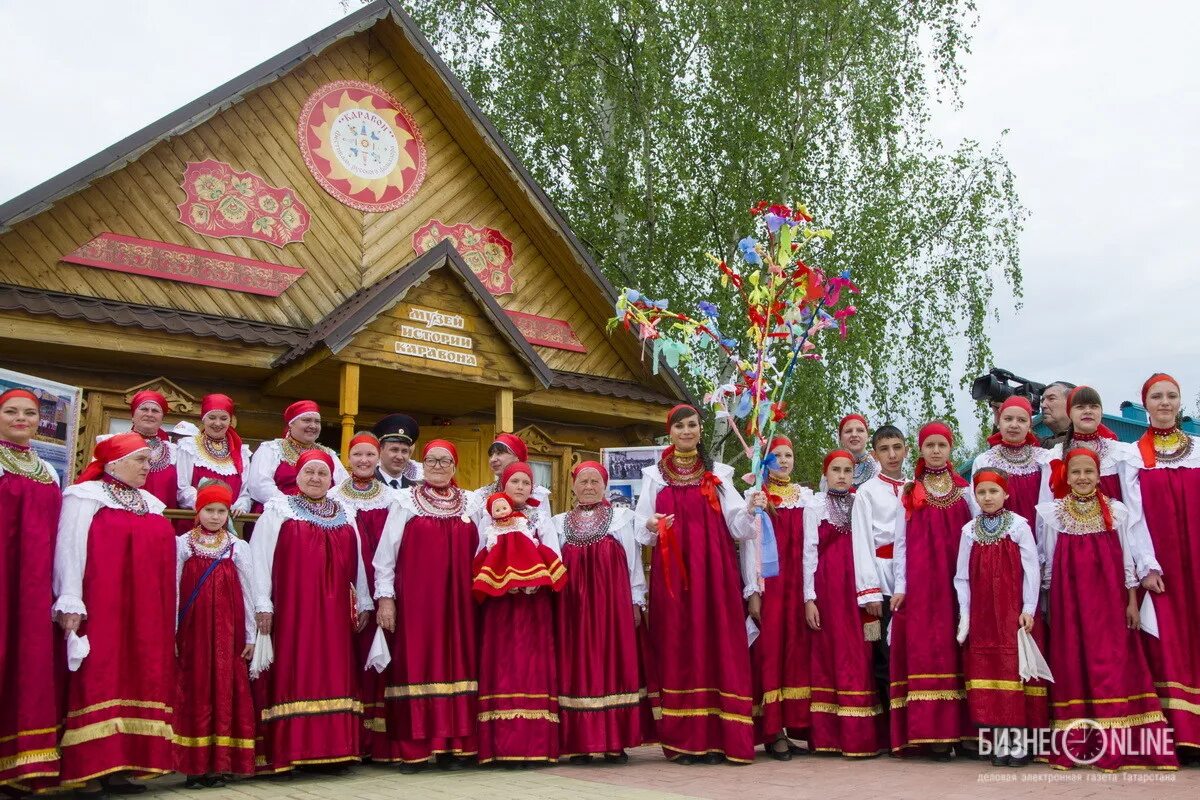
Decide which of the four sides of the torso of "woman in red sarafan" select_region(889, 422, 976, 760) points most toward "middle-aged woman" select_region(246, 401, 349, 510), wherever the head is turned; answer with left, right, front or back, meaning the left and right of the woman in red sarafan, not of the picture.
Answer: right

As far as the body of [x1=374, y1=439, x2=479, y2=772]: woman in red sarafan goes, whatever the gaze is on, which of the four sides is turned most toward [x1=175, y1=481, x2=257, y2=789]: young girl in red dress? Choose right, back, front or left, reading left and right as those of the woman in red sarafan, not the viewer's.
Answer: right

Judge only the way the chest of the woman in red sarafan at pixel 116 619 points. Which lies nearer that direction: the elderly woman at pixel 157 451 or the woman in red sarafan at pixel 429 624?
the woman in red sarafan

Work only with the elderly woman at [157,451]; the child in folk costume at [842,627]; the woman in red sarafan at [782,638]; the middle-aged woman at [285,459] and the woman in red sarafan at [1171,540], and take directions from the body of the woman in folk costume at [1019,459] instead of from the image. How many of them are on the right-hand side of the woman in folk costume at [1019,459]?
4

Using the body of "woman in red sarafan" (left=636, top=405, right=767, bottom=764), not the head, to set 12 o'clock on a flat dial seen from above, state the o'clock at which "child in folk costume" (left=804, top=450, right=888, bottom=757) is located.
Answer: The child in folk costume is roughly at 9 o'clock from the woman in red sarafan.

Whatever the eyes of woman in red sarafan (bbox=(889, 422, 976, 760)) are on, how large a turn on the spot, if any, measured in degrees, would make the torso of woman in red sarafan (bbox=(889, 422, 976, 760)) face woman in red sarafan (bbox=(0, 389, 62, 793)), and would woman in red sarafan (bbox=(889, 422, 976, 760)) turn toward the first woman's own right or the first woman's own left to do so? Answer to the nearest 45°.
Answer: approximately 45° to the first woman's own right

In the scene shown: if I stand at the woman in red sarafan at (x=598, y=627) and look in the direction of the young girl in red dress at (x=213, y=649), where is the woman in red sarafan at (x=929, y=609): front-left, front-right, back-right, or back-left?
back-left

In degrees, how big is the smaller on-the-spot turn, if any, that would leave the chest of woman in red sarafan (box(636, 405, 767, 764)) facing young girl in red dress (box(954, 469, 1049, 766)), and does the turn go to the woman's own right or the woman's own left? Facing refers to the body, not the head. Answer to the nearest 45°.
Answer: approximately 90° to the woman's own left

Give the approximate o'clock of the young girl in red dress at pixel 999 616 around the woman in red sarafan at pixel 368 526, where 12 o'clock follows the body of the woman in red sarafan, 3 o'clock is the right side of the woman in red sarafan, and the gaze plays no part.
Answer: The young girl in red dress is roughly at 10 o'clock from the woman in red sarafan.

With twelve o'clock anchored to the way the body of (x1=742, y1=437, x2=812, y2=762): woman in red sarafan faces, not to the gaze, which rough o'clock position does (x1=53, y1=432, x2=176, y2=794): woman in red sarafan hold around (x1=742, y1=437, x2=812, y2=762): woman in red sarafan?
(x1=53, y1=432, x2=176, y2=794): woman in red sarafan is roughly at 2 o'clock from (x1=742, y1=437, x2=812, y2=762): woman in red sarafan.

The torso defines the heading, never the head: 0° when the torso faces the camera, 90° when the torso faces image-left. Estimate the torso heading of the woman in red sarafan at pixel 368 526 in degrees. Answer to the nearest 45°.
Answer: approximately 0°

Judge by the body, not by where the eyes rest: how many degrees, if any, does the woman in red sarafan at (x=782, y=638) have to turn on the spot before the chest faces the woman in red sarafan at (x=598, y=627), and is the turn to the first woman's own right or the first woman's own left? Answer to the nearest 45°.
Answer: approximately 90° to the first woman's own right

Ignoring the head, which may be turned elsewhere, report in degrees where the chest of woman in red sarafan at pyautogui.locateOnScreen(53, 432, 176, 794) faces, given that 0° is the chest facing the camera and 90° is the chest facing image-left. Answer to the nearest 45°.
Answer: approximately 315°
